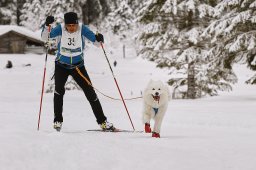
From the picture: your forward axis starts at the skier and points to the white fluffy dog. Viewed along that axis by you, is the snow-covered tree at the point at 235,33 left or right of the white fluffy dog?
left

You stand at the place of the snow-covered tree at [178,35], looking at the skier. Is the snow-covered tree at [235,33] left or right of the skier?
left

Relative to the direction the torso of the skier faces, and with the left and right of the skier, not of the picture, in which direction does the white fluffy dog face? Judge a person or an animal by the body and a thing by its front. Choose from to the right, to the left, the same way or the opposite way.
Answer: the same way

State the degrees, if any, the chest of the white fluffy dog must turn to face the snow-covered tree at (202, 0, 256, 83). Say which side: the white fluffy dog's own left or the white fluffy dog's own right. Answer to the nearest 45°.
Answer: approximately 180°

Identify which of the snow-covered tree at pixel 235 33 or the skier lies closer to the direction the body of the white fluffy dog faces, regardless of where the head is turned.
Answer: the skier

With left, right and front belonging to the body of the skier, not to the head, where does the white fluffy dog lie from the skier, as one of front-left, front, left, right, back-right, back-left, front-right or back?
left

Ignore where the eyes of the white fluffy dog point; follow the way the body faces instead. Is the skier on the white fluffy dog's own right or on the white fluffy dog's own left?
on the white fluffy dog's own right

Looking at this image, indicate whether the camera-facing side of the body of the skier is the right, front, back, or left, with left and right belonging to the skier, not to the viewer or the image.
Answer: front

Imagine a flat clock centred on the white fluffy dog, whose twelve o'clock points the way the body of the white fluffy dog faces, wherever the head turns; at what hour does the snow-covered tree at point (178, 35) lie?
The snow-covered tree is roughly at 6 o'clock from the white fluffy dog.

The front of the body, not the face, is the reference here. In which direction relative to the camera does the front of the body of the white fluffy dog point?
toward the camera

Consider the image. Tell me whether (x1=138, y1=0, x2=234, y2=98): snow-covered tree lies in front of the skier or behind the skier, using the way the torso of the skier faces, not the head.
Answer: behind
